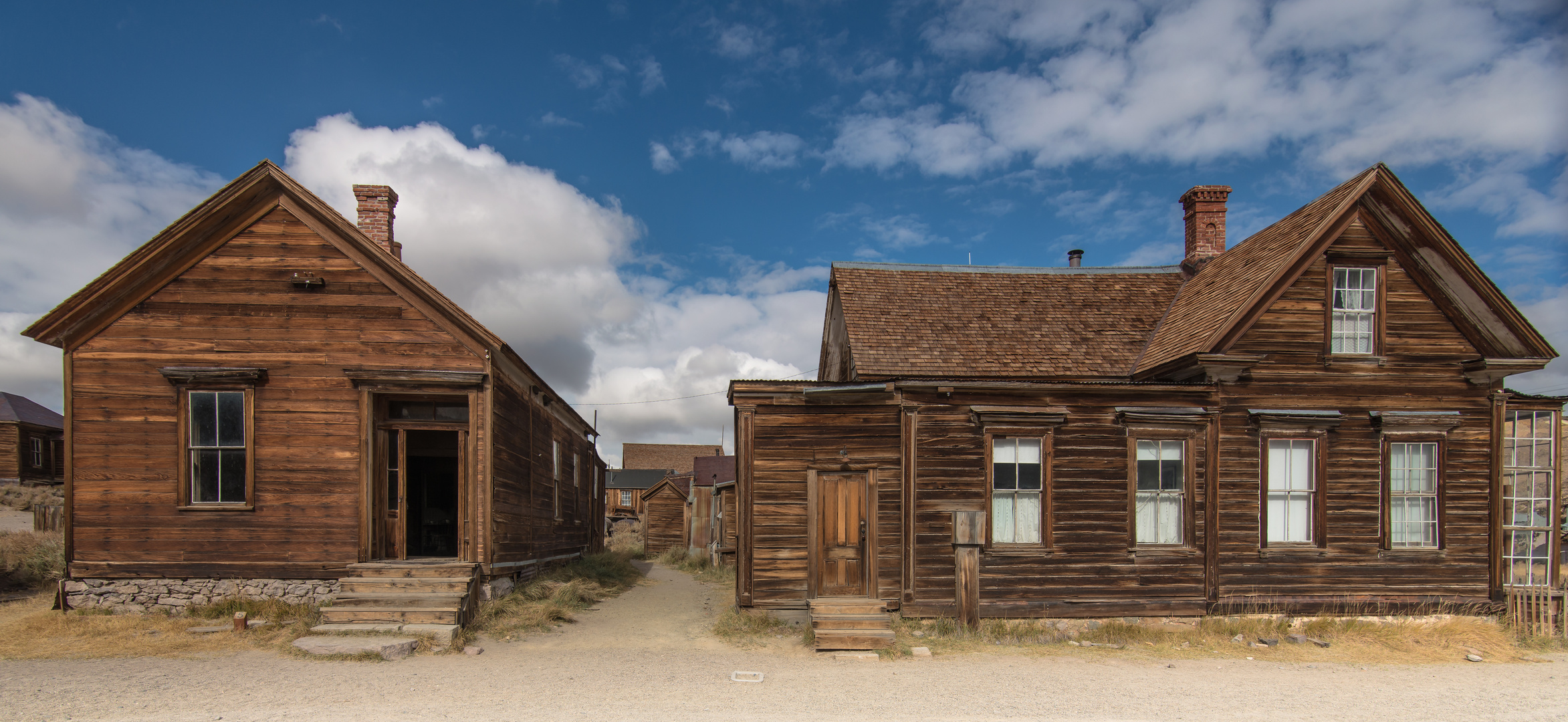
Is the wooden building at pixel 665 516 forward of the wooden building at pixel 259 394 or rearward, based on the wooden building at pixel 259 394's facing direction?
rearward

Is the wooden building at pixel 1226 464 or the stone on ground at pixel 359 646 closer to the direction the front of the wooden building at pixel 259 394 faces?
the stone on ground

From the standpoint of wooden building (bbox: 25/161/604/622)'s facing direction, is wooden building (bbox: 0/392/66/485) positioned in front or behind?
behind

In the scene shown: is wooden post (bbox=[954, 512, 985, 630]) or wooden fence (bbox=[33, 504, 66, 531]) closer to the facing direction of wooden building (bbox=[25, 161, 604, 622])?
the wooden post

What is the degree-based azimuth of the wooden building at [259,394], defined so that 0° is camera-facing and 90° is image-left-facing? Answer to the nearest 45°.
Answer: approximately 0°

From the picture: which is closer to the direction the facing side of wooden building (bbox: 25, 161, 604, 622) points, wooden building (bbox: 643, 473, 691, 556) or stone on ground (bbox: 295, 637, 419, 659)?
the stone on ground
